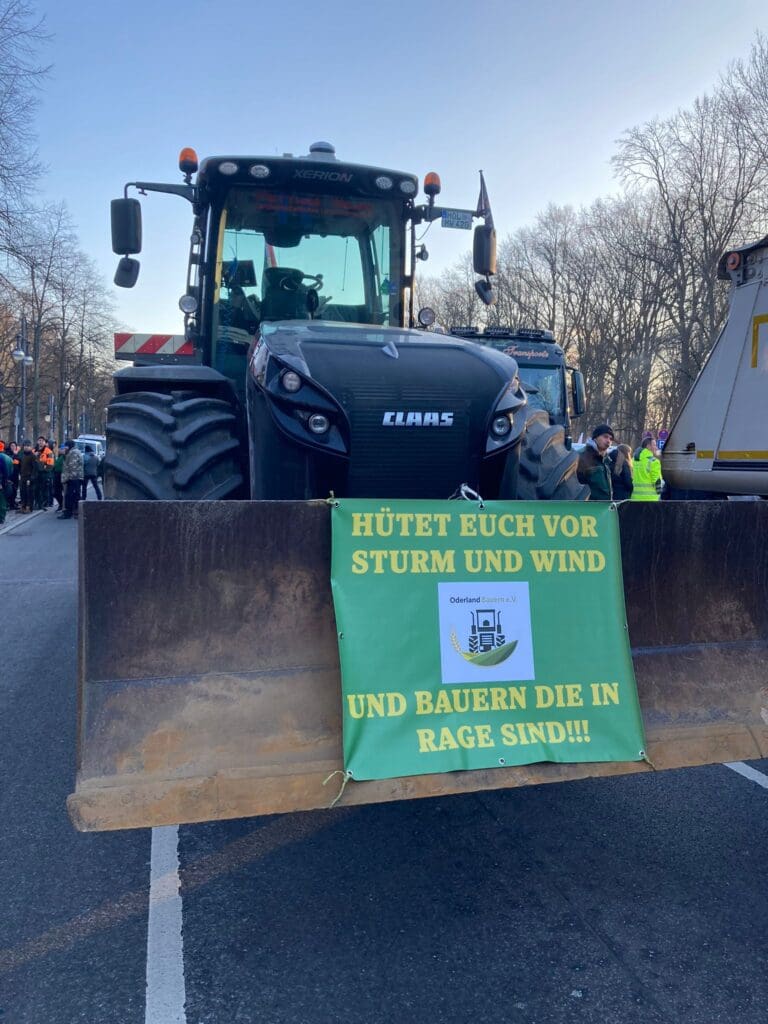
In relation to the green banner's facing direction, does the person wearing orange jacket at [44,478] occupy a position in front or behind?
behind

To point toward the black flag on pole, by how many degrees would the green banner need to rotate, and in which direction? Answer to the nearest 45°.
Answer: approximately 180°

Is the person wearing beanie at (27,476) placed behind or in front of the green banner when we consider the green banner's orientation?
behind

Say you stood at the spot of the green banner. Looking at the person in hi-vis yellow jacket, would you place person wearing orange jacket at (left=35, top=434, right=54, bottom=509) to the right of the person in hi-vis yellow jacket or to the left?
left

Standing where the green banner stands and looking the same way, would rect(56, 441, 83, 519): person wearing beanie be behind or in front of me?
behind

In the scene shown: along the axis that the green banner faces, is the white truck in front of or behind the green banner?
behind

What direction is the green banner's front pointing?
toward the camera

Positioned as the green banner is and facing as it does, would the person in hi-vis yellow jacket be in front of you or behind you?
behind
